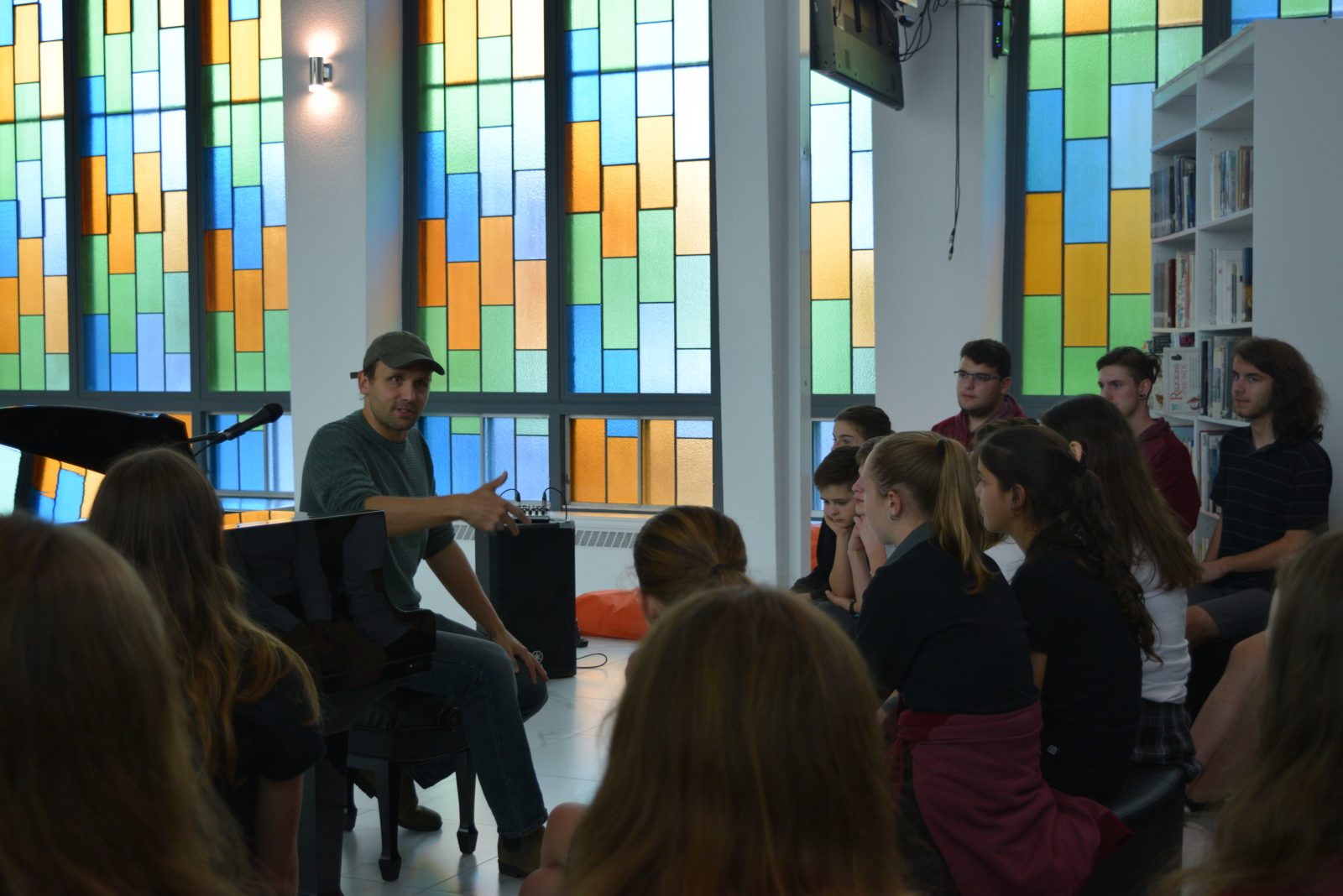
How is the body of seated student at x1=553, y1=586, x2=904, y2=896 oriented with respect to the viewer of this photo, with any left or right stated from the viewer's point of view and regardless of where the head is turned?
facing away from the viewer

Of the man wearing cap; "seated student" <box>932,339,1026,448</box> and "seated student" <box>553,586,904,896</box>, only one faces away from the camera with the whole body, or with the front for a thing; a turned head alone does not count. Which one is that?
"seated student" <box>553,586,904,896</box>

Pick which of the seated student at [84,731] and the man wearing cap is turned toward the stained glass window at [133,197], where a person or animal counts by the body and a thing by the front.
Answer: the seated student

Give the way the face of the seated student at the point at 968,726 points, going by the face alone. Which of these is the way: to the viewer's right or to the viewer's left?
to the viewer's left

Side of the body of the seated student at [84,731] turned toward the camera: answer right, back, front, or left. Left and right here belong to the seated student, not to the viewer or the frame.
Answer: back

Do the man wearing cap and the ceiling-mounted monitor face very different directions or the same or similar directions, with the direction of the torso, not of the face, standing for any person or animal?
very different directions

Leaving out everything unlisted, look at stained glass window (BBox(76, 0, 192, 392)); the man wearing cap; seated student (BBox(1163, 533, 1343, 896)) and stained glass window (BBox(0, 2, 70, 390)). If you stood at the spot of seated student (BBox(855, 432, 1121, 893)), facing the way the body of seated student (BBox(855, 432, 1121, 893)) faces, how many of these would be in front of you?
3

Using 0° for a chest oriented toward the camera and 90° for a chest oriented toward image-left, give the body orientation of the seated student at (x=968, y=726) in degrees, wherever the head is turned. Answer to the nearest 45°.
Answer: approximately 135°

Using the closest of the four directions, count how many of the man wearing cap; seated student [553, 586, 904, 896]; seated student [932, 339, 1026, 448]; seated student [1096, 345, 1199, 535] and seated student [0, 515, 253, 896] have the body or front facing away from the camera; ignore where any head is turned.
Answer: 2
